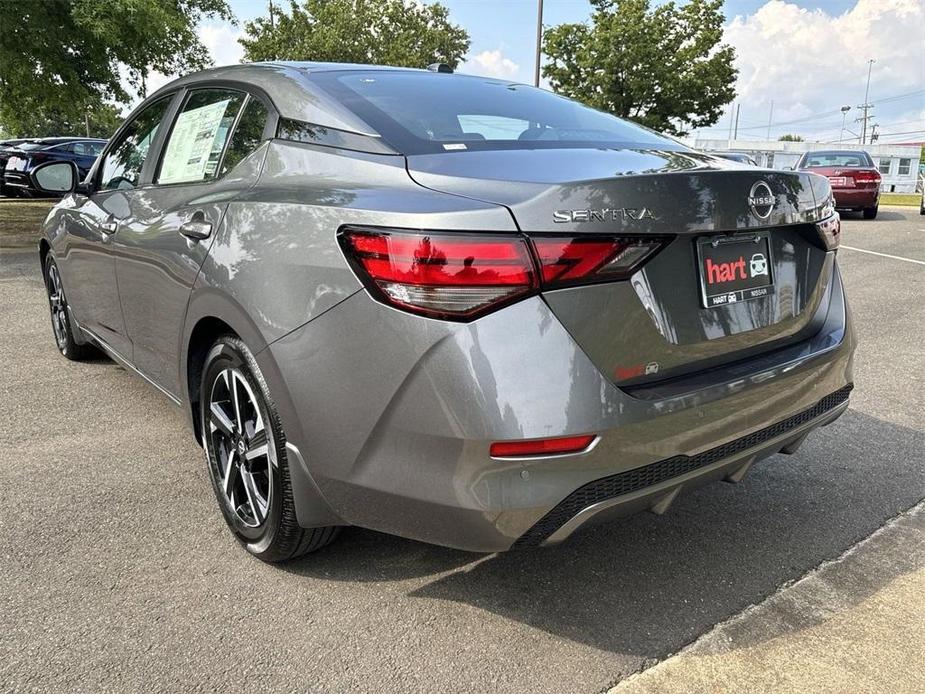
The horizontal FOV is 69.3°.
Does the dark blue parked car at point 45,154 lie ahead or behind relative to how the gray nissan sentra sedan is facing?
ahead

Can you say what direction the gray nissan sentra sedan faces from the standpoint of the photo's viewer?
facing away from the viewer and to the left of the viewer

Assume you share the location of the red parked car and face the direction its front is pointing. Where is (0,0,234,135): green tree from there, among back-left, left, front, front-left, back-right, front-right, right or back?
back-left

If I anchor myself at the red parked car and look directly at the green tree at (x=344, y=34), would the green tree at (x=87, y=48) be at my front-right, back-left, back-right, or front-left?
front-left

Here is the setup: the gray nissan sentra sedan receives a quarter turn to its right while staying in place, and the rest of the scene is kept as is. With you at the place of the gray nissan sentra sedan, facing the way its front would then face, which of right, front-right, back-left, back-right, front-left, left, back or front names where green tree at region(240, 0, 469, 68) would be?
front-left

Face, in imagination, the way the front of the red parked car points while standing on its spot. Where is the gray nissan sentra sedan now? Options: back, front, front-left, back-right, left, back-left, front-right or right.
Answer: back

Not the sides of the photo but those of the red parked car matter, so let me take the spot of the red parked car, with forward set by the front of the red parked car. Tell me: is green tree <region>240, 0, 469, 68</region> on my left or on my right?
on my left

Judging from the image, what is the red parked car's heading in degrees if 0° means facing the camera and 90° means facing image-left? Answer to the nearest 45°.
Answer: approximately 180°

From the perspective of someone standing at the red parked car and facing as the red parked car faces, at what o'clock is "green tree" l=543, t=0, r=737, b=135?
The green tree is roughly at 11 o'clock from the red parked car.

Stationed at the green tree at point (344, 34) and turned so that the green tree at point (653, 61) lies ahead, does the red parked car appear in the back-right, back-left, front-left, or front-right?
front-right

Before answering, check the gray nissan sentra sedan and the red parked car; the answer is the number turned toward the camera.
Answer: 0
